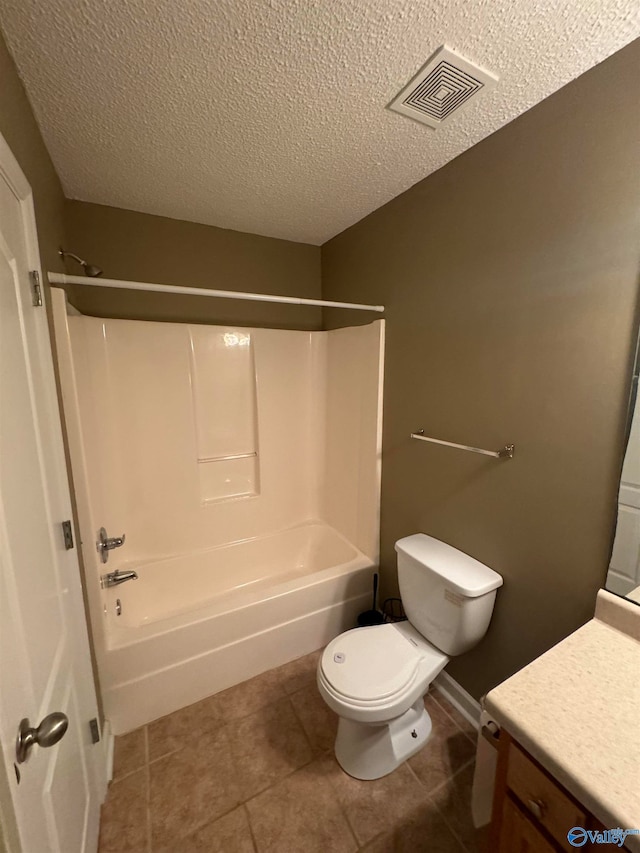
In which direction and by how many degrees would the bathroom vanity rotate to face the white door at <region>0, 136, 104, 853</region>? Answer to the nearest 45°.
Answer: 0° — it already faces it

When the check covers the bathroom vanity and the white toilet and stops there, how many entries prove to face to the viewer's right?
0

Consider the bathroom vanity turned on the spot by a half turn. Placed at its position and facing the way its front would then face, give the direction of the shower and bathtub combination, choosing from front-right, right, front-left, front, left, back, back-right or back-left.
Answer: back-left

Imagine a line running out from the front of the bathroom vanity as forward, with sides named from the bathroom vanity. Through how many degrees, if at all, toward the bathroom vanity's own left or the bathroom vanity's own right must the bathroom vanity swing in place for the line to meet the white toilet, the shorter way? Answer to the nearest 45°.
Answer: approximately 90° to the bathroom vanity's own right

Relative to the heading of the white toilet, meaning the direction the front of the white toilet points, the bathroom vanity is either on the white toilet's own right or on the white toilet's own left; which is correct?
on the white toilet's own left

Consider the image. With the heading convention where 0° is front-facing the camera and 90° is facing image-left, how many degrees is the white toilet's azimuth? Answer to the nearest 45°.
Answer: approximately 45°

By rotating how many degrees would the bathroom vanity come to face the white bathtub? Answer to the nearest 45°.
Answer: approximately 45° to its right

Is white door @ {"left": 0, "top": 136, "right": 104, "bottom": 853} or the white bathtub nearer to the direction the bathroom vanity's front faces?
the white door
